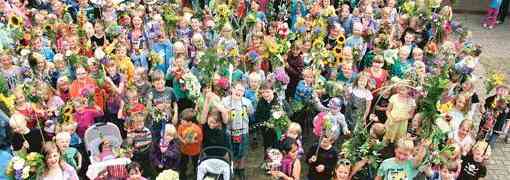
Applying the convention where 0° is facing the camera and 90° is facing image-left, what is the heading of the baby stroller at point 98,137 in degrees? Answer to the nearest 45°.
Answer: approximately 315°

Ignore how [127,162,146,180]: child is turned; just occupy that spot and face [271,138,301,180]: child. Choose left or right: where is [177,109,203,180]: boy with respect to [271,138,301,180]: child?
left

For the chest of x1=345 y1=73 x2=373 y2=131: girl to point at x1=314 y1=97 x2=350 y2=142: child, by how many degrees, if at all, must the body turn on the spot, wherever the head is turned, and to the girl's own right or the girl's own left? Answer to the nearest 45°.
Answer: approximately 45° to the girl's own right

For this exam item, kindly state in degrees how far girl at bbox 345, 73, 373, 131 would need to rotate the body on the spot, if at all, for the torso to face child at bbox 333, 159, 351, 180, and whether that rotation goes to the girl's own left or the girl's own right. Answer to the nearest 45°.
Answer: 0° — they already face them

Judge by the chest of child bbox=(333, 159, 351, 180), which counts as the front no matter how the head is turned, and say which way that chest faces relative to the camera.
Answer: toward the camera

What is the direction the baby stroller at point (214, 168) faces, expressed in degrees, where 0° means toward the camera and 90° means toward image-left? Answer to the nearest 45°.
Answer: approximately 0°

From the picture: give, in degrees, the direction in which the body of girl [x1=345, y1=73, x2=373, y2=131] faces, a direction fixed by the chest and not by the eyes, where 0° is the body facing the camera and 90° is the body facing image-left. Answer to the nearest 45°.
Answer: approximately 0°

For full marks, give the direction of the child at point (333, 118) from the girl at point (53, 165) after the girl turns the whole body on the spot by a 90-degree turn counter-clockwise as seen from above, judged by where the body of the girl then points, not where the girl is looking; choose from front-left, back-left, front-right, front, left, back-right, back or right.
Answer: front

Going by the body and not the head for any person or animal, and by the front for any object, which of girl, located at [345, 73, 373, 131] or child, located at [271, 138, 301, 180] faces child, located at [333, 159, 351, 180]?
the girl

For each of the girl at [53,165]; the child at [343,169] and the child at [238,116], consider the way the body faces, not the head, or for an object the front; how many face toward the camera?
3
